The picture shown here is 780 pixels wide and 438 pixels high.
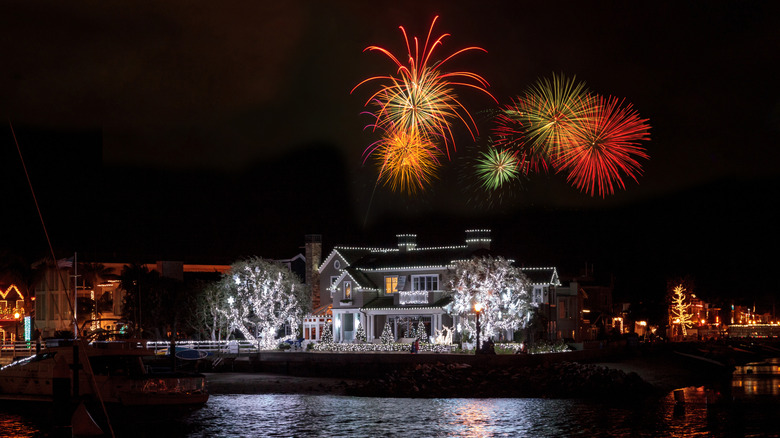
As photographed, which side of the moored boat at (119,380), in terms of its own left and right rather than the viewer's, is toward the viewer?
left
